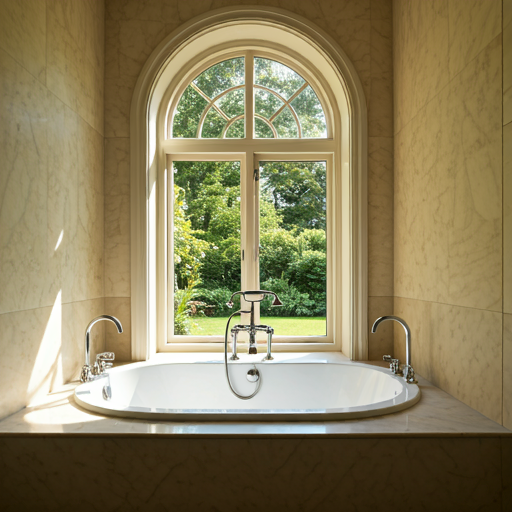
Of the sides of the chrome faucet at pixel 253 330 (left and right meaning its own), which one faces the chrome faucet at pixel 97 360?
right

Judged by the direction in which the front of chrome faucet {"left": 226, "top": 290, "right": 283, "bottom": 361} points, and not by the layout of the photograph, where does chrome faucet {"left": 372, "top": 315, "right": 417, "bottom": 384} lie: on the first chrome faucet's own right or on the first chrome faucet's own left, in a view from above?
on the first chrome faucet's own left

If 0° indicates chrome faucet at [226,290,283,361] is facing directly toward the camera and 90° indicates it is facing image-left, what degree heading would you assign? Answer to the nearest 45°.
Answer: approximately 0°

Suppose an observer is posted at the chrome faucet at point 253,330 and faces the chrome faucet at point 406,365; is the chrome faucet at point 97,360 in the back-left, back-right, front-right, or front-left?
back-right
